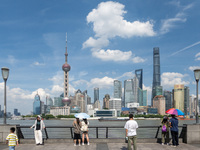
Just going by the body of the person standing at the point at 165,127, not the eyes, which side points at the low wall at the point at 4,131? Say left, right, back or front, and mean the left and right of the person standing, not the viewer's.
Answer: left

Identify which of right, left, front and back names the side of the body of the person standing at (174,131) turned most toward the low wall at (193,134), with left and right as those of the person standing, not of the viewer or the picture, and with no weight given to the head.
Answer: right

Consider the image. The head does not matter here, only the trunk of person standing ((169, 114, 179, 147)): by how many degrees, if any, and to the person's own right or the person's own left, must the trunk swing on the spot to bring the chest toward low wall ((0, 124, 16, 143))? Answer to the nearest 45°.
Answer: approximately 45° to the person's own left

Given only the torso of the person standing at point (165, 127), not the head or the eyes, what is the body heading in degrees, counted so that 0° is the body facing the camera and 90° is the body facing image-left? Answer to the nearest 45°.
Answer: approximately 180°

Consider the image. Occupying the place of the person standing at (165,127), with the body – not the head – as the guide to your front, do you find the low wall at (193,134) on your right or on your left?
on your right

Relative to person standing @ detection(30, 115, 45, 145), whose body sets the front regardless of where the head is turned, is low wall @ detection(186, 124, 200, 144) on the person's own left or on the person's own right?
on the person's own left

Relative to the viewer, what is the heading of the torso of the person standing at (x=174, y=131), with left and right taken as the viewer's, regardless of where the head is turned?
facing away from the viewer and to the left of the viewer
